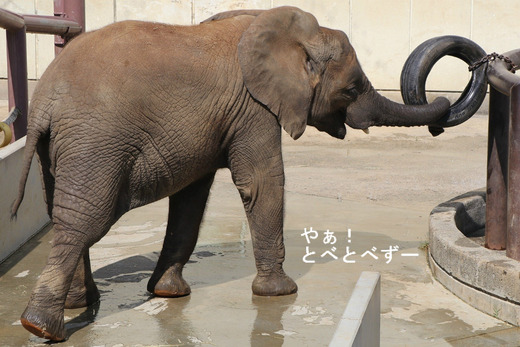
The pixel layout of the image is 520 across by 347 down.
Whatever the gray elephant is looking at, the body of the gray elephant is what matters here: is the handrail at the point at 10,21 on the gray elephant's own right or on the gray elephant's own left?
on the gray elephant's own left

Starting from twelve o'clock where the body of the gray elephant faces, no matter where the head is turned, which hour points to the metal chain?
The metal chain is roughly at 11 o'clock from the gray elephant.

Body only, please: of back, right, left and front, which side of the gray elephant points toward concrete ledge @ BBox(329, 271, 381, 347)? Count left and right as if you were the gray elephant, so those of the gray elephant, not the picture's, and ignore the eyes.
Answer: right

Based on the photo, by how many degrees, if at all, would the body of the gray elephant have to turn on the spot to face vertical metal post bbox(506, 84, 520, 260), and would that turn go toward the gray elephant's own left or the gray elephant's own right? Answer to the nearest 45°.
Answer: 0° — it already faces it

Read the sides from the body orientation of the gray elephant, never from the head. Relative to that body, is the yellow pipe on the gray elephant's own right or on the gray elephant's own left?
on the gray elephant's own left

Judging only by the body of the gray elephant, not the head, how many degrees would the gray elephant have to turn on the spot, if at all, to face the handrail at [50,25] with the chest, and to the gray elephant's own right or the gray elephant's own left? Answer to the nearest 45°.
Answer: approximately 135° to the gray elephant's own left

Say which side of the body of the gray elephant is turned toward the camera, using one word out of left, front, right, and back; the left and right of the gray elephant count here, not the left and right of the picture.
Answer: right

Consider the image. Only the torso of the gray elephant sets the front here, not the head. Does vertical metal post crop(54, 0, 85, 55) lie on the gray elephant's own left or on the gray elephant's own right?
on the gray elephant's own left

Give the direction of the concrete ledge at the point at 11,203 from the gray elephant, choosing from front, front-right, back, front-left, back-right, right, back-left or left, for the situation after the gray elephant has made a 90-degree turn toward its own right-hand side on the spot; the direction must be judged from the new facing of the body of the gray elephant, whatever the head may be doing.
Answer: back-right

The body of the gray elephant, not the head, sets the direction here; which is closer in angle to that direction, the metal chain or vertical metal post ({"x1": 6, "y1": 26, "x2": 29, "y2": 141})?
the metal chain
